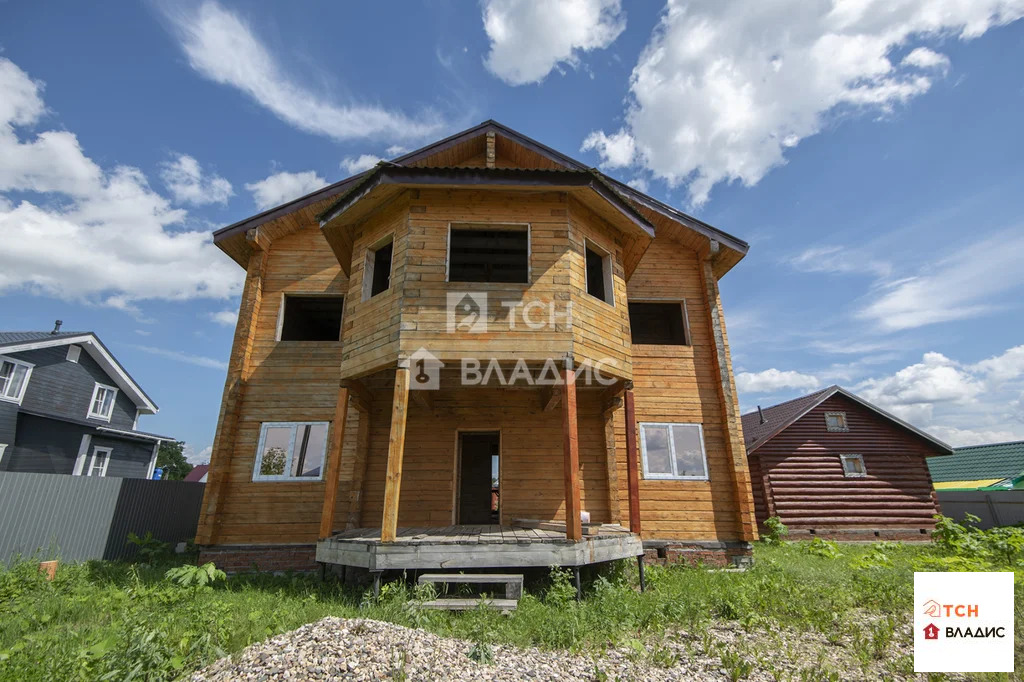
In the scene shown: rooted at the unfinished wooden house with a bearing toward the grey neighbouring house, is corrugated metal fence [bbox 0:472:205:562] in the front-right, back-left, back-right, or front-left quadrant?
front-left

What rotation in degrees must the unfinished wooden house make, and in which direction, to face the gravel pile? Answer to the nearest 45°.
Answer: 0° — it already faces it

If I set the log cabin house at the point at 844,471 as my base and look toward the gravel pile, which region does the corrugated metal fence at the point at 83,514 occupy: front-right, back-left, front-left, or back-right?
front-right

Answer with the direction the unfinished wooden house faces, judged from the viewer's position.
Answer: facing the viewer

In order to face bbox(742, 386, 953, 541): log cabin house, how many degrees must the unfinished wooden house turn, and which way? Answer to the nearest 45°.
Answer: approximately 135° to its left

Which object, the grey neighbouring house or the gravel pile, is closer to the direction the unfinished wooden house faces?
the gravel pile

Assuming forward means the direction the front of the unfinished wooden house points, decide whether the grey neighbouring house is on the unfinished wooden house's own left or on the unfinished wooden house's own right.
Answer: on the unfinished wooden house's own right

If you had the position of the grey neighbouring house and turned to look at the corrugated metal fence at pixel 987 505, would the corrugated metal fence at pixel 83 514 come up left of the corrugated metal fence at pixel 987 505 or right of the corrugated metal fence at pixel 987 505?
right

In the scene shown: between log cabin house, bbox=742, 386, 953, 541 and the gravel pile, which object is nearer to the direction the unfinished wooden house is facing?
the gravel pile

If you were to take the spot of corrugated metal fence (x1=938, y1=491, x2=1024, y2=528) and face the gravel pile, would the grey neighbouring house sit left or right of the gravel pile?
right

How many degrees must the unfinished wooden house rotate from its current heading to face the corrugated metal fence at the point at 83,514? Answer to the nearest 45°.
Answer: approximately 90° to its right

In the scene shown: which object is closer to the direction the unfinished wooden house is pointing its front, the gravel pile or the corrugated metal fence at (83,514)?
the gravel pile

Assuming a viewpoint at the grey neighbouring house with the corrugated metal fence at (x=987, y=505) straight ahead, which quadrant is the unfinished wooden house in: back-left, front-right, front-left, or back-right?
front-right

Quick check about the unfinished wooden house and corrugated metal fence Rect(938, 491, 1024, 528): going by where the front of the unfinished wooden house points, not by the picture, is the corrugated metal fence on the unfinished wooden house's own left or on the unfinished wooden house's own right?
on the unfinished wooden house's own left
